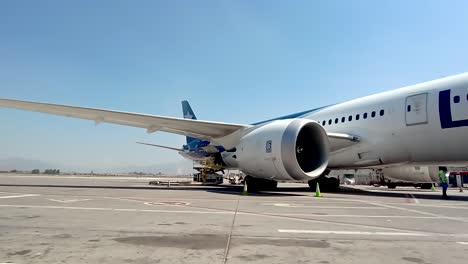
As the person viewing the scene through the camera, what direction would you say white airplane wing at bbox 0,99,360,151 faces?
facing the viewer and to the right of the viewer

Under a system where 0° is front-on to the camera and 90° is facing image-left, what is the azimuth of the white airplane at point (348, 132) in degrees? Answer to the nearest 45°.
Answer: approximately 315°
